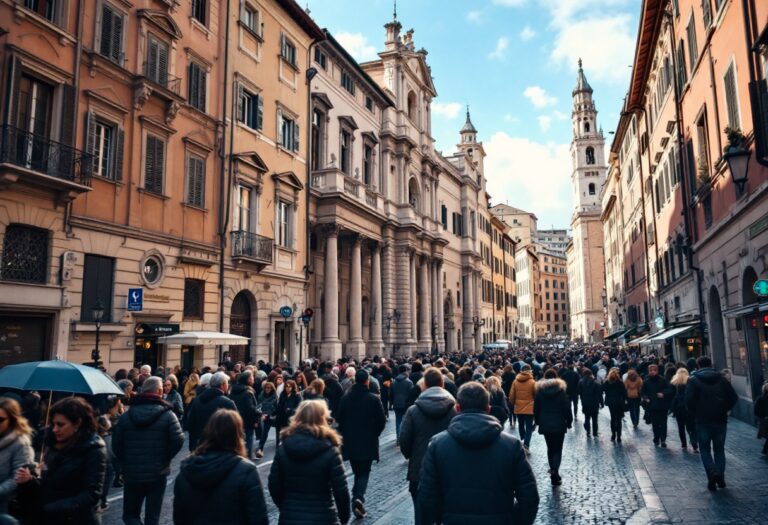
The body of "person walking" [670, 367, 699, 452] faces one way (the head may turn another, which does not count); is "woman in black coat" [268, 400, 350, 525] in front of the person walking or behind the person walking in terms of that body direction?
behind

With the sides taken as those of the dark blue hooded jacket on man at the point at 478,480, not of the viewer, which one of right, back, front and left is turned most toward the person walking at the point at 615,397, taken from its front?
front

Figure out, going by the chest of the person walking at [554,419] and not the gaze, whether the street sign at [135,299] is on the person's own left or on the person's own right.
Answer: on the person's own left

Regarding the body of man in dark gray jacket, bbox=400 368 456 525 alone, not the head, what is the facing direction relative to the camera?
away from the camera

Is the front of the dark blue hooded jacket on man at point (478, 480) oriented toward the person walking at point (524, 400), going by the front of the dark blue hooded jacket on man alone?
yes

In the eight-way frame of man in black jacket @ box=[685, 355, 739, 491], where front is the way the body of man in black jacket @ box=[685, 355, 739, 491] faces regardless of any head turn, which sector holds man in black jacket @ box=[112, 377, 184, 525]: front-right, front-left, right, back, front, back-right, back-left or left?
back-left

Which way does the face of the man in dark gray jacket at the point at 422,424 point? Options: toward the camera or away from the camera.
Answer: away from the camera

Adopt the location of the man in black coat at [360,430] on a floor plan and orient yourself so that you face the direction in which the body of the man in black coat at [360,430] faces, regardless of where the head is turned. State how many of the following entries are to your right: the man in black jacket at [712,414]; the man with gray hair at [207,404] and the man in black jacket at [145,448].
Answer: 1

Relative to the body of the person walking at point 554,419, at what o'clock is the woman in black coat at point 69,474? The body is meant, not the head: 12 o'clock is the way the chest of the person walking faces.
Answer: The woman in black coat is roughly at 7 o'clock from the person walking.

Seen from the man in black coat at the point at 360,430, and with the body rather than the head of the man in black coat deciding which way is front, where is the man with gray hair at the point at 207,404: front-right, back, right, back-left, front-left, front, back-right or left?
left

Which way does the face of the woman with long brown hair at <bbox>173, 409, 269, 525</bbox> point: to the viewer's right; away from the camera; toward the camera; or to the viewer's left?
away from the camera
